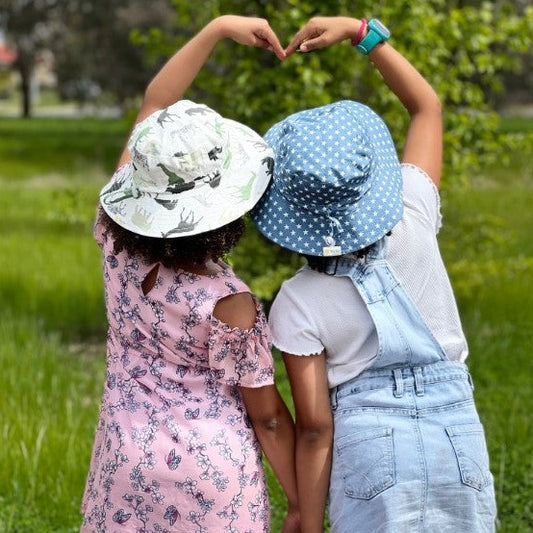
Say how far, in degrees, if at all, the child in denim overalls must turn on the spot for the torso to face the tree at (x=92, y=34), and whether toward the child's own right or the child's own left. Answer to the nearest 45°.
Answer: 0° — they already face it

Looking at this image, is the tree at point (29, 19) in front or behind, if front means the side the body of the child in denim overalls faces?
in front

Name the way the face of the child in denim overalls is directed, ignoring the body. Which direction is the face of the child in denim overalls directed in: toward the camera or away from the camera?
away from the camera

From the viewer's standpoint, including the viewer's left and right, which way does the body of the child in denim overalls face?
facing away from the viewer

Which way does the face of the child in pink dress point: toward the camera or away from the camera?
away from the camera
